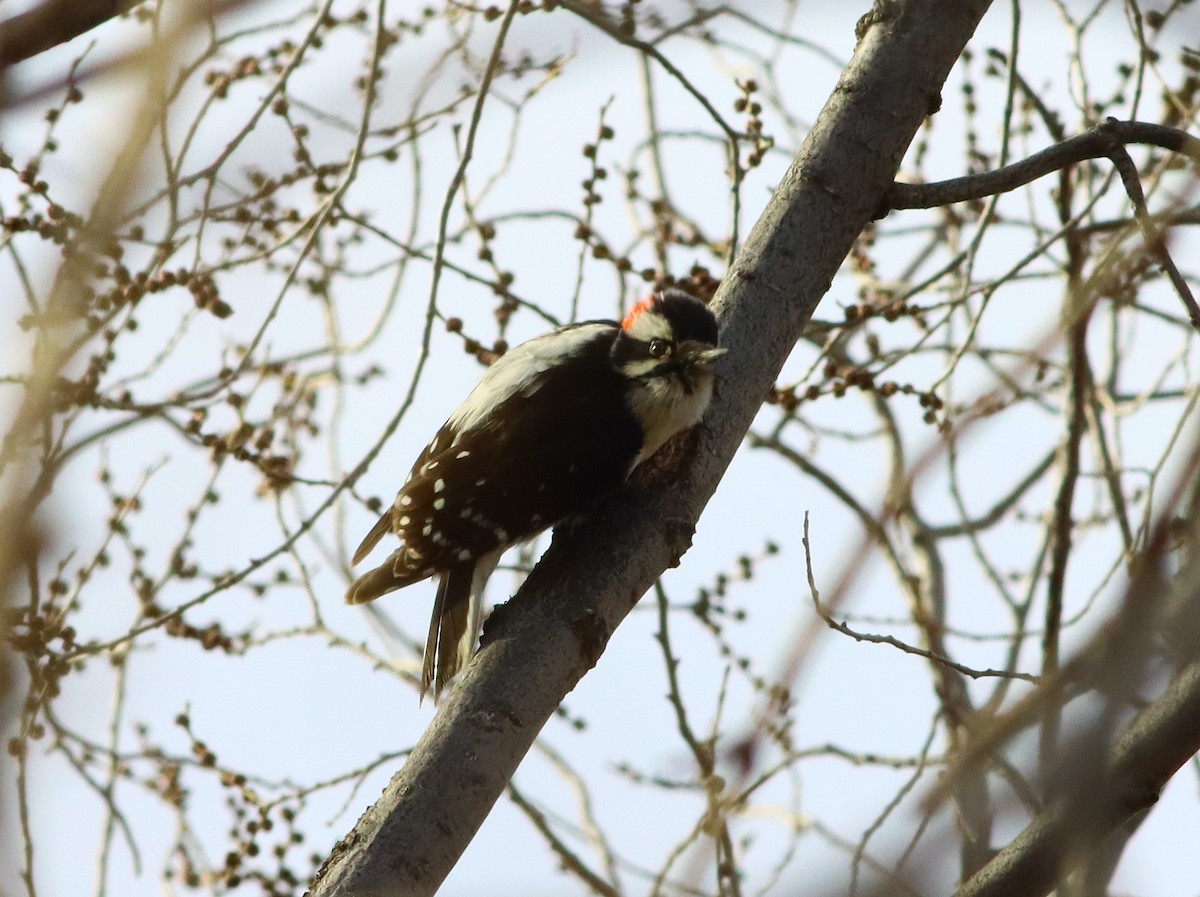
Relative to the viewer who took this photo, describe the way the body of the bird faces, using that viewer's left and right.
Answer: facing to the right of the viewer
